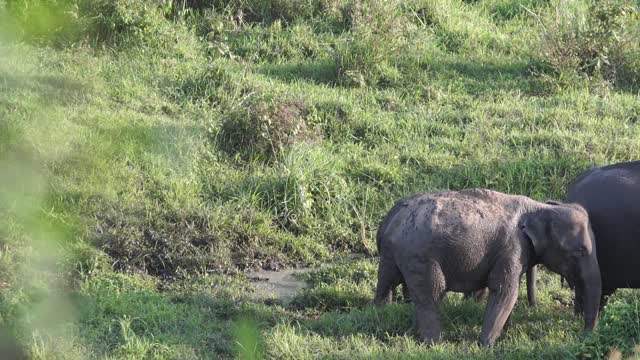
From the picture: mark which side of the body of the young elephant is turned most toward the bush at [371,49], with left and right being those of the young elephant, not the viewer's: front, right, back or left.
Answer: left

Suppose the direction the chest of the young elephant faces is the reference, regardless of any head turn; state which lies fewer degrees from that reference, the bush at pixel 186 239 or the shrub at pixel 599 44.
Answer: the shrub

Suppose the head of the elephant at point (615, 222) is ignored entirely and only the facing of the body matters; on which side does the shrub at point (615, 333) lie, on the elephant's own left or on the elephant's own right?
on the elephant's own right

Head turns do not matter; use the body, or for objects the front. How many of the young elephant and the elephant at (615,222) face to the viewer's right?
2

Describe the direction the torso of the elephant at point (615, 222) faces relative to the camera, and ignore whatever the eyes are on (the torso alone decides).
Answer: to the viewer's right

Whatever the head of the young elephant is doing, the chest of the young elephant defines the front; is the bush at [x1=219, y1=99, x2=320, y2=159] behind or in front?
behind

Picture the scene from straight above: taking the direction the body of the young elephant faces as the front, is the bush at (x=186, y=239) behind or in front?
behind

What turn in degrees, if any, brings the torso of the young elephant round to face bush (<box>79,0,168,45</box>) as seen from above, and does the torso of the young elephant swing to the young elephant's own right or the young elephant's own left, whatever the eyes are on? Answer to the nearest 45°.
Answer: approximately 135° to the young elephant's own left

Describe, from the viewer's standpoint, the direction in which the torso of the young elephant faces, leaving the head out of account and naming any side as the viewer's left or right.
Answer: facing to the right of the viewer

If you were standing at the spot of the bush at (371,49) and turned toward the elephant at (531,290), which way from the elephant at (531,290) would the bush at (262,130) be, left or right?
right

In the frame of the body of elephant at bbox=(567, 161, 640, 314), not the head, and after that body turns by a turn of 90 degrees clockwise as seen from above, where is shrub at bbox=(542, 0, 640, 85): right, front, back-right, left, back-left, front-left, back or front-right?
back

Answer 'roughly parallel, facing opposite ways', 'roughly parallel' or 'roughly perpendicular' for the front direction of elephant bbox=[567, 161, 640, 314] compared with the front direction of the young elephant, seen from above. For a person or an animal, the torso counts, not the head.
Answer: roughly parallel
